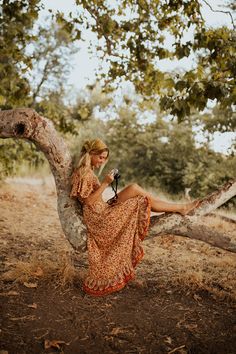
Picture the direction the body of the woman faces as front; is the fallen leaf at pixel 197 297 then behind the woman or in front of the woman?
in front

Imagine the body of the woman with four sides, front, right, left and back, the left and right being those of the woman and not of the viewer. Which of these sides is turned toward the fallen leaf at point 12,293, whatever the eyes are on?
back

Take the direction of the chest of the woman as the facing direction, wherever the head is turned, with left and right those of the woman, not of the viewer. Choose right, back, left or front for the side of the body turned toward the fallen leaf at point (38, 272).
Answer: back

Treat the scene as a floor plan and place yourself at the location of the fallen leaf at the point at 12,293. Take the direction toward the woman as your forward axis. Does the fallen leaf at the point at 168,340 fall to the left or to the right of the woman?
right

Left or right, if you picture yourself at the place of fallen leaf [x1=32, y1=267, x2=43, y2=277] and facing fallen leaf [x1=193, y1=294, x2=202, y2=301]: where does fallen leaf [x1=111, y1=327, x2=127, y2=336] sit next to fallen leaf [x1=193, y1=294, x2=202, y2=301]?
right

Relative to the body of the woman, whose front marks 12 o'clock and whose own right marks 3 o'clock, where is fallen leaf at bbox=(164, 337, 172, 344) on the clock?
The fallen leaf is roughly at 2 o'clock from the woman.

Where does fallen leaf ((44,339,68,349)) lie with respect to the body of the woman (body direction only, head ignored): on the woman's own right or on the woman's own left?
on the woman's own right

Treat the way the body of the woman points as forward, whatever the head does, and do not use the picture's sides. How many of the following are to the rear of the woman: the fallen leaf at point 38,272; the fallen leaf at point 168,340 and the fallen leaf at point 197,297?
1

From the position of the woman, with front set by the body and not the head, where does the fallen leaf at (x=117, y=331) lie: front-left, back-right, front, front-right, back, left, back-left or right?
right

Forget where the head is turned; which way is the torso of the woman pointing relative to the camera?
to the viewer's right
